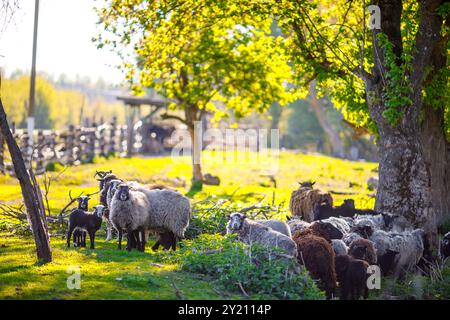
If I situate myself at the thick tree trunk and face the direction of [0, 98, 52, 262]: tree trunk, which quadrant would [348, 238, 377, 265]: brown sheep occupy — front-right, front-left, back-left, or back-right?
front-left

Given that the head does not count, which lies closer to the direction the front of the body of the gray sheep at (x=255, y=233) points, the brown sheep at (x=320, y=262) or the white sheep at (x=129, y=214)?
the white sheep

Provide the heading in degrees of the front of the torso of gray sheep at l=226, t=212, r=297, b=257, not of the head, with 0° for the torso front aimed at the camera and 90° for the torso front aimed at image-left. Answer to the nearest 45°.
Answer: approximately 90°

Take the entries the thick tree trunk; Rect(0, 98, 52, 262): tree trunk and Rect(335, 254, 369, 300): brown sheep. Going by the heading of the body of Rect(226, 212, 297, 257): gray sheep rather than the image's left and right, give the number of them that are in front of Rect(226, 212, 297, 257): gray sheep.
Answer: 1

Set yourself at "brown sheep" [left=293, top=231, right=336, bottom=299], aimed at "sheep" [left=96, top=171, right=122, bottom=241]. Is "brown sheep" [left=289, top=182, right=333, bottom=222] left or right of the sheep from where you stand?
right

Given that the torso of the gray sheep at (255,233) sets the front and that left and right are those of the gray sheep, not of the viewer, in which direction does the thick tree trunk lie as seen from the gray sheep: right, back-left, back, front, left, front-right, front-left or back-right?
back-right

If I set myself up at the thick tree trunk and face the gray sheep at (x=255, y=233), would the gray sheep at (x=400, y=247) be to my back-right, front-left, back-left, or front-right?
front-left

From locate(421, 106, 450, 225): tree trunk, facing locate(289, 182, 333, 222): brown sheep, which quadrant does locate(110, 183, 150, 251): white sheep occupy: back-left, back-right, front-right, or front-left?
front-left

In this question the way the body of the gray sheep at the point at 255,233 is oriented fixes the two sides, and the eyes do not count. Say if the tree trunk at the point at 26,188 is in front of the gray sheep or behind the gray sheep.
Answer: in front

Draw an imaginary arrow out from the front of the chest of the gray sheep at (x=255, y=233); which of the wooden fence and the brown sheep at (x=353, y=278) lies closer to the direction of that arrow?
the wooden fence

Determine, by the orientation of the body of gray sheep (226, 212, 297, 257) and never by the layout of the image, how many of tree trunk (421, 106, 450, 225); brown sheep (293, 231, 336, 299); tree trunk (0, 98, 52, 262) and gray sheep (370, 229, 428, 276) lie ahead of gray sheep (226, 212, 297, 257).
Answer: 1

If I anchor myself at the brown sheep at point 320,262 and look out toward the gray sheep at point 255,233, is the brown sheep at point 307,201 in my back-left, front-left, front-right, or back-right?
front-right
